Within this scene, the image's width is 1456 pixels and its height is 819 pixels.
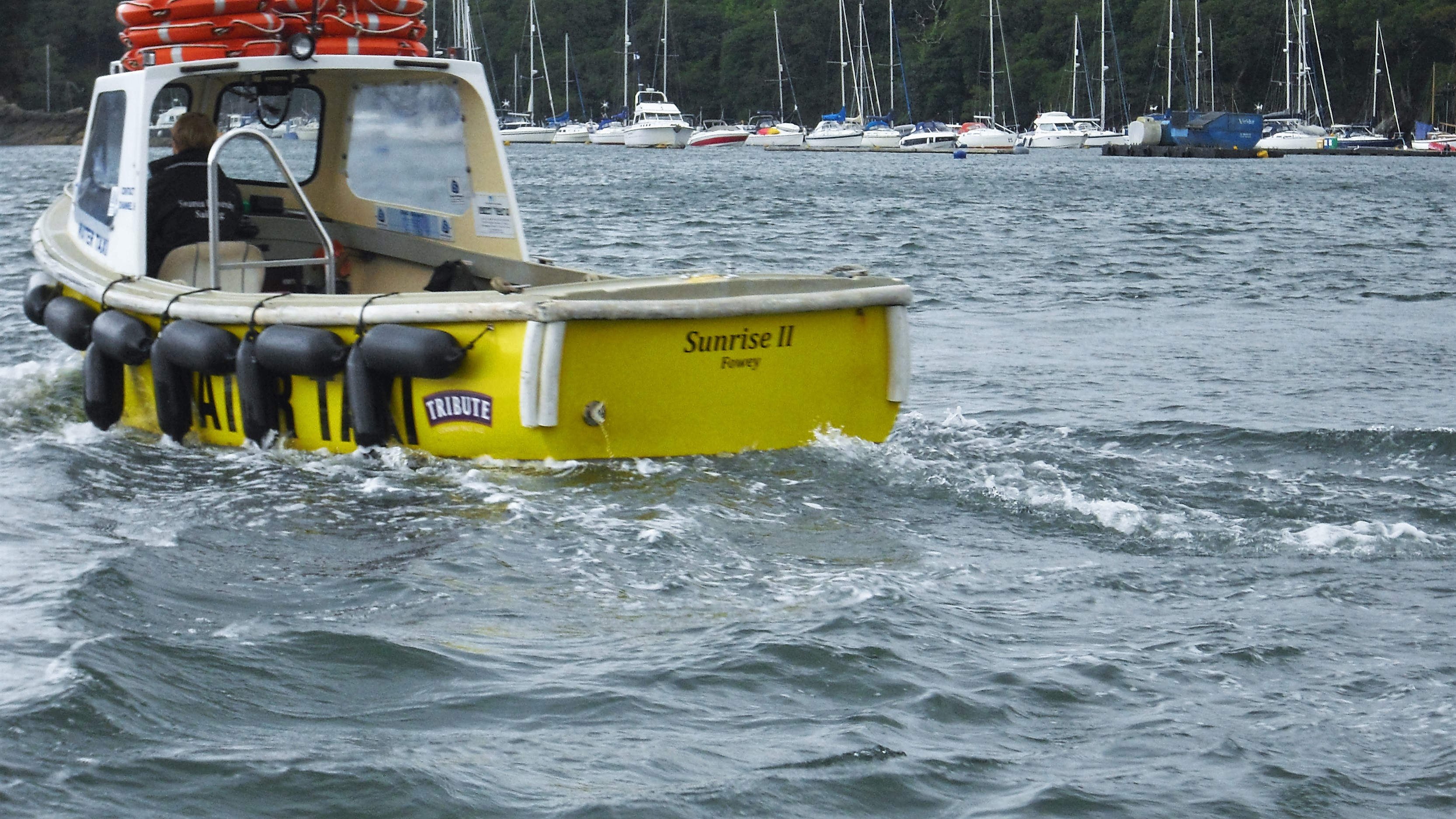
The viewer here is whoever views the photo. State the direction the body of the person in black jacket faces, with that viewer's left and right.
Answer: facing away from the viewer and to the left of the viewer

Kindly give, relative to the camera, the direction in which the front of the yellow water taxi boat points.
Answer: facing away from the viewer and to the left of the viewer

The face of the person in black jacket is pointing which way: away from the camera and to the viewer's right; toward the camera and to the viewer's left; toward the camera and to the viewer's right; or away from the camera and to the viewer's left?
away from the camera and to the viewer's left
